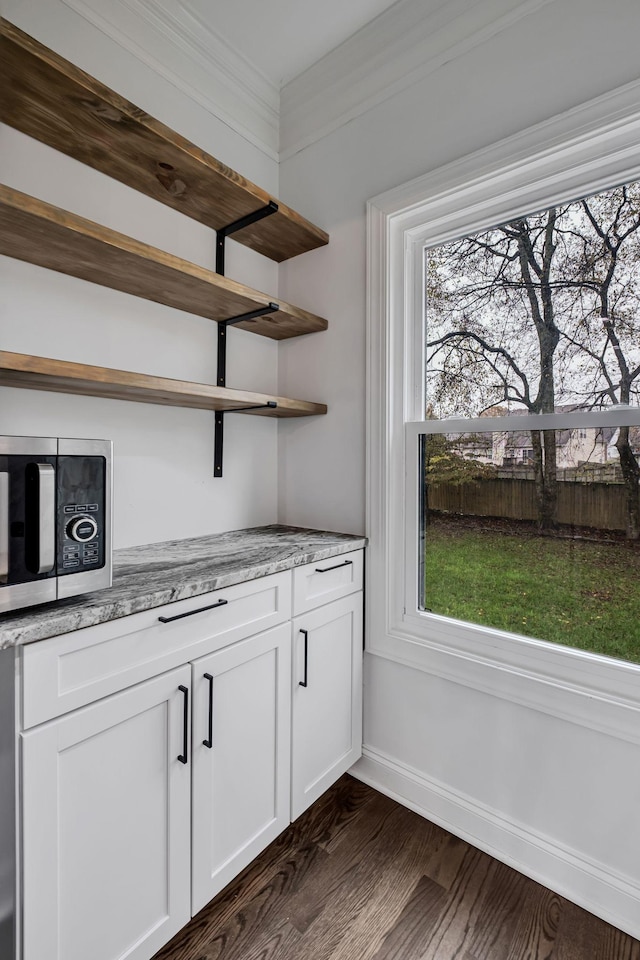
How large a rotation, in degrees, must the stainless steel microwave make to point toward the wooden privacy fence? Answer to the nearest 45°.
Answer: approximately 45° to its left

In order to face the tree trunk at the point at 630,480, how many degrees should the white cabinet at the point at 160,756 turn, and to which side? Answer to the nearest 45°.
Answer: approximately 45° to its left

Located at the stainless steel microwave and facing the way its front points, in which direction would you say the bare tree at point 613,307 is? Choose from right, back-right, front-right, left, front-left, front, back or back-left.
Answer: front-left

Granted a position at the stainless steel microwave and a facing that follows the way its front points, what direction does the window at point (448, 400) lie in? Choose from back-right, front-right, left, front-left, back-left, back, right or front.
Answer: front-left

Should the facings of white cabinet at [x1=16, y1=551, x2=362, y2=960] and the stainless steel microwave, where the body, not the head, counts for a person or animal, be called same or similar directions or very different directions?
same or similar directions

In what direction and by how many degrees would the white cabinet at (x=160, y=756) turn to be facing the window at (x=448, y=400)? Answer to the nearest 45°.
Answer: approximately 45° to its left

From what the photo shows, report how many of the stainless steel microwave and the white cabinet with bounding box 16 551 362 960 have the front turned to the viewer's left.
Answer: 0

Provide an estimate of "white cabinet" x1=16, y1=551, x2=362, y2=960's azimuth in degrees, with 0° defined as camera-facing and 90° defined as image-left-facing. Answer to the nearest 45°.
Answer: approximately 315°

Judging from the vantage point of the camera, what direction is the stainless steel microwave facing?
facing the viewer and to the right of the viewer
